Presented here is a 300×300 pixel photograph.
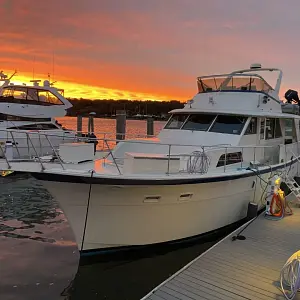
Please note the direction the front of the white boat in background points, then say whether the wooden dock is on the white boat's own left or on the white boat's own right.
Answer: on the white boat's own right

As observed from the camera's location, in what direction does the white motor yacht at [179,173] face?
facing the viewer and to the left of the viewer

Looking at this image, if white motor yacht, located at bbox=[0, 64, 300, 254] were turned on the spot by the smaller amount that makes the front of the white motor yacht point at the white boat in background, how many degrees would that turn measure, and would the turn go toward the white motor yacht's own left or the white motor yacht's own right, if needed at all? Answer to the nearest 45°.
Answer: approximately 90° to the white motor yacht's own right

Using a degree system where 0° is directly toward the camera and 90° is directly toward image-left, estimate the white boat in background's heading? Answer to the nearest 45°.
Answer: approximately 270°

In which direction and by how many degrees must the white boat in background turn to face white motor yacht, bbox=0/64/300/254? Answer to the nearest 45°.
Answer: approximately 90° to its right

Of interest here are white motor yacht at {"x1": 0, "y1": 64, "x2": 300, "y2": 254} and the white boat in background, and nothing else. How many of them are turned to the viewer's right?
1
